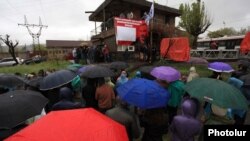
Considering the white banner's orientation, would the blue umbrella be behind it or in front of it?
in front

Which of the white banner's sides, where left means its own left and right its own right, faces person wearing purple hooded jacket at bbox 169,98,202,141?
front

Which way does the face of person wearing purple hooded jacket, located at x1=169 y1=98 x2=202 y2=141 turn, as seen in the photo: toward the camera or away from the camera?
away from the camera

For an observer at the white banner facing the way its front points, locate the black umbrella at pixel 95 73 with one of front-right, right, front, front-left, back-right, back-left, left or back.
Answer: front

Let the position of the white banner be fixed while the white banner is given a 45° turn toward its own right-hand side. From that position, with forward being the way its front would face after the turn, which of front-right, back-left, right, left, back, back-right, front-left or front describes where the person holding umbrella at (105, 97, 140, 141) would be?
front-left

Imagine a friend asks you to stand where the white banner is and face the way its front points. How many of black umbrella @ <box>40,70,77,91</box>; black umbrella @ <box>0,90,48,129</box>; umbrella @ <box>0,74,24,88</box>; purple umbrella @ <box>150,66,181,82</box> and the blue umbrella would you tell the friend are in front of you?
5

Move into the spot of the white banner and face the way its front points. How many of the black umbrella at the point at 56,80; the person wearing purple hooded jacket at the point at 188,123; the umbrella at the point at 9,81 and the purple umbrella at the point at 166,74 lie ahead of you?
4

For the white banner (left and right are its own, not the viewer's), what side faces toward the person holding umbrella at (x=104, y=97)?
front

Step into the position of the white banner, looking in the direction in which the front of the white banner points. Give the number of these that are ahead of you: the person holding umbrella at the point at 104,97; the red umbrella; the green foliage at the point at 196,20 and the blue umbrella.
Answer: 3

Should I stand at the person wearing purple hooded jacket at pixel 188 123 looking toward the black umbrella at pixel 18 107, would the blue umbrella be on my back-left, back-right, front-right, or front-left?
front-right

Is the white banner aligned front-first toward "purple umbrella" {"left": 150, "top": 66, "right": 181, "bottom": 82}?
yes

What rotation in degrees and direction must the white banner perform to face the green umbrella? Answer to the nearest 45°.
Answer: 0° — it already faces it

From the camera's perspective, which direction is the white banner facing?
toward the camera

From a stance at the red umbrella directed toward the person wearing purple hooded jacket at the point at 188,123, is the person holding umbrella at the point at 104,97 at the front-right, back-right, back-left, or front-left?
front-left
